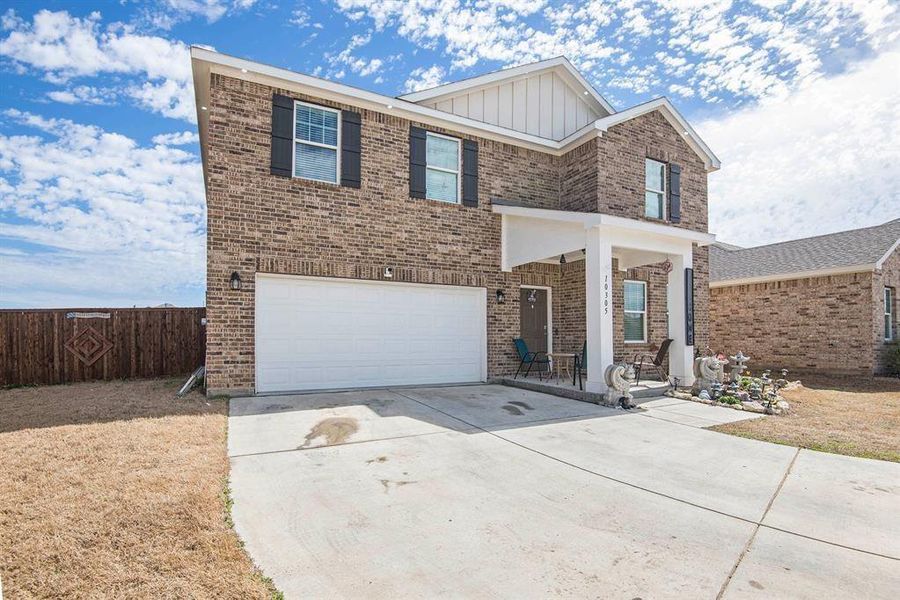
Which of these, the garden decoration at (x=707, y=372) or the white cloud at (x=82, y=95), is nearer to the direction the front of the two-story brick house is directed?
the garden decoration

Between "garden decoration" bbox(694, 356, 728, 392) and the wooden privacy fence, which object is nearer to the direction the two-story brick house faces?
the garden decoration

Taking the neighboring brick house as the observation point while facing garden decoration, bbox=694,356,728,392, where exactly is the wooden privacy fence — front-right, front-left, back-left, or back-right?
front-right

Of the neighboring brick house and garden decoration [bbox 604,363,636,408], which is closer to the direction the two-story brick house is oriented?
the garden decoration

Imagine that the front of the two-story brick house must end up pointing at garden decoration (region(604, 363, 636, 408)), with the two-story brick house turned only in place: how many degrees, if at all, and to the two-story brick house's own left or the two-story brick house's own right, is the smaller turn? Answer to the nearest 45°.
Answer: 0° — it already faces it

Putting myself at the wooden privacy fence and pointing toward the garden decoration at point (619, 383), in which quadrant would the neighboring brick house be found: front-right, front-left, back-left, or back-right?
front-left

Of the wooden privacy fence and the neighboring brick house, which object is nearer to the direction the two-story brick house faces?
the neighboring brick house

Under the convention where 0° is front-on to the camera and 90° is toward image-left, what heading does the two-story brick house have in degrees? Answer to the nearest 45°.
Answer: approximately 315°

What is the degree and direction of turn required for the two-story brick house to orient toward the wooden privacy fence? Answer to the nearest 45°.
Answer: approximately 135° to its right

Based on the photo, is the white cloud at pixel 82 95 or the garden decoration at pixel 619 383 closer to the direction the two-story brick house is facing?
the garden decoration

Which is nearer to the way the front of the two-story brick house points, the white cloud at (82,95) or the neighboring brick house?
the neighboring brick house

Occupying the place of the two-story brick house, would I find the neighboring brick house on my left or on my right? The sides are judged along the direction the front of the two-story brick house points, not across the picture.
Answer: on my left

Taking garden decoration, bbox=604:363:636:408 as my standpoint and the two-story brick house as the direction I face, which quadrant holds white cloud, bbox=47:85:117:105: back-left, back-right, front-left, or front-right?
front-left
